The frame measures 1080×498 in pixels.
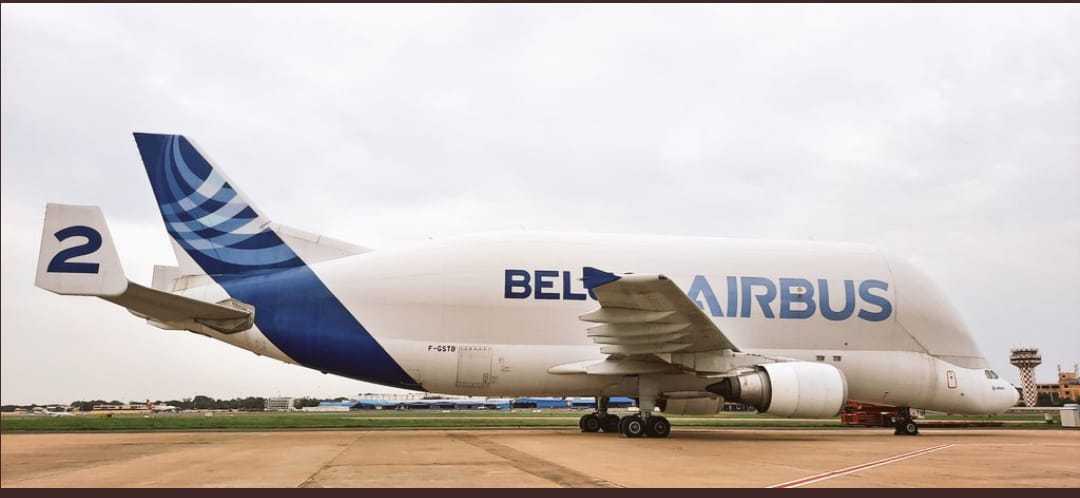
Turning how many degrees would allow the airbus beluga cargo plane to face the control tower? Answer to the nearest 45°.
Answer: approximately 45° to its left

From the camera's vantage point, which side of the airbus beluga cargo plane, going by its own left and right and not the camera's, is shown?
right
